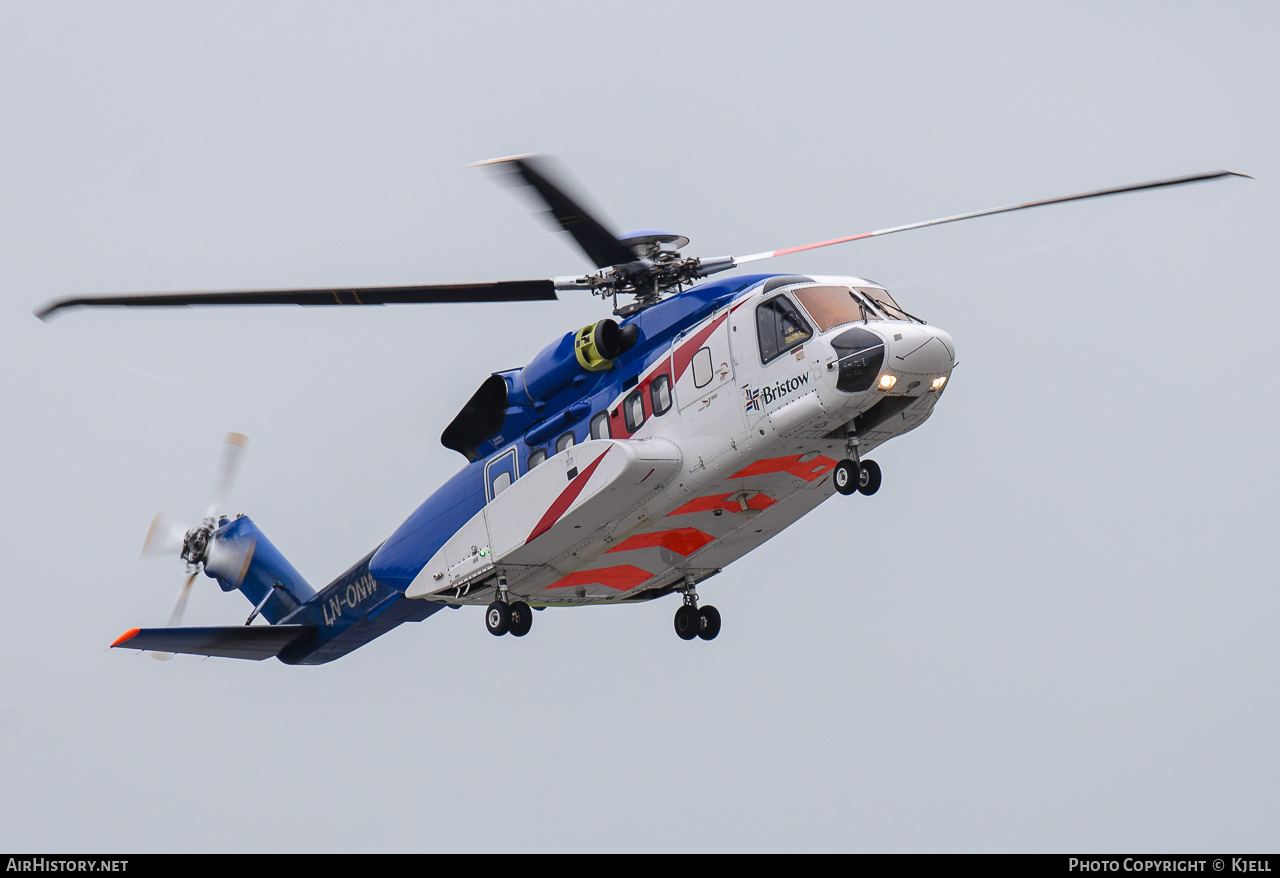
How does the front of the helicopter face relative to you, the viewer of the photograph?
facing the viewer and to the right of the viewer
